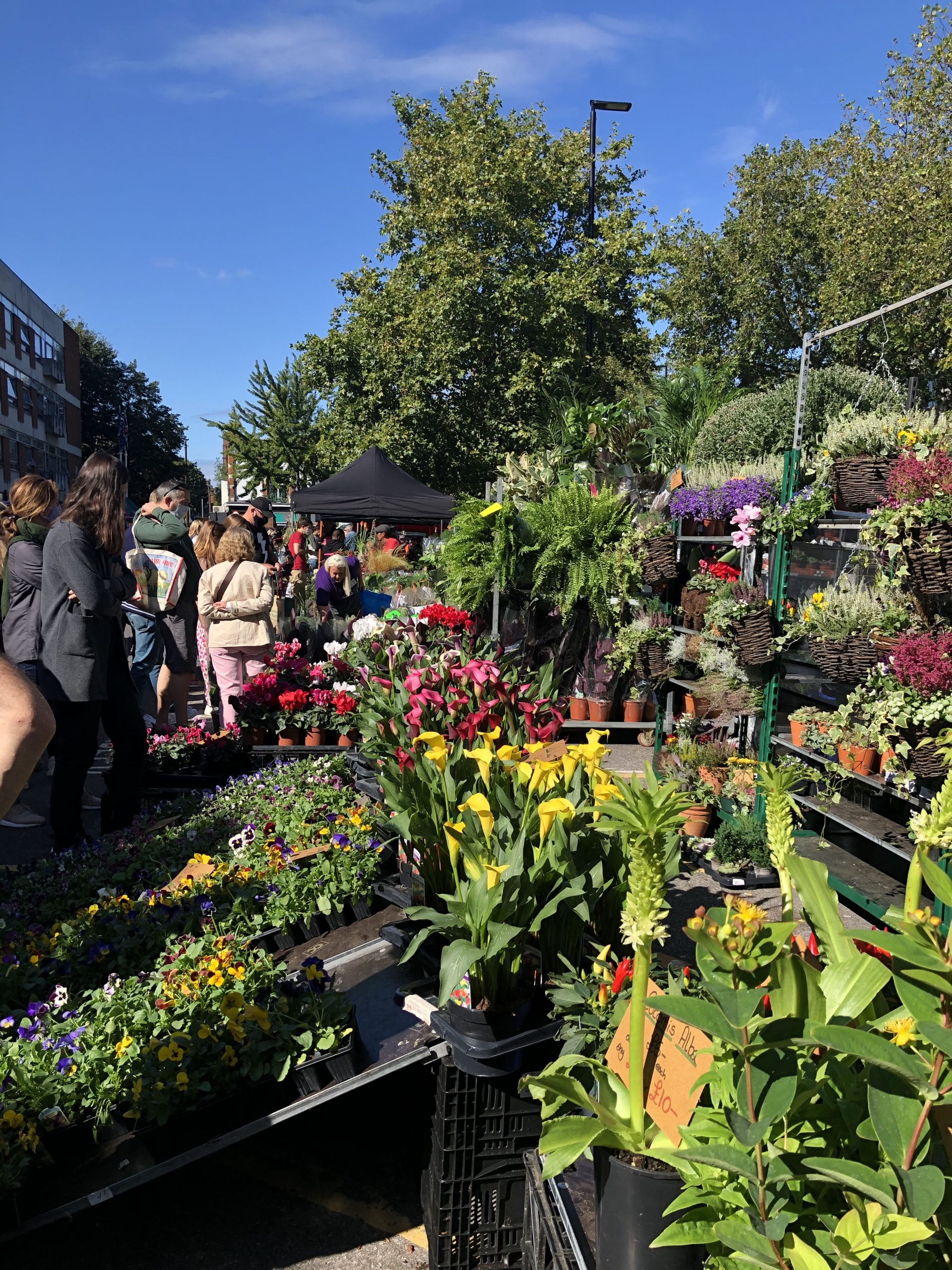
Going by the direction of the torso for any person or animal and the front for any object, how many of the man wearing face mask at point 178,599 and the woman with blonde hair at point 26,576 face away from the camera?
0

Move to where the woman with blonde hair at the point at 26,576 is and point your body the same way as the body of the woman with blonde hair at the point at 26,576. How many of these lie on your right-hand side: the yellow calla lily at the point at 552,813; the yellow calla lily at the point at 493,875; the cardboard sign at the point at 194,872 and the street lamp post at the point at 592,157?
3

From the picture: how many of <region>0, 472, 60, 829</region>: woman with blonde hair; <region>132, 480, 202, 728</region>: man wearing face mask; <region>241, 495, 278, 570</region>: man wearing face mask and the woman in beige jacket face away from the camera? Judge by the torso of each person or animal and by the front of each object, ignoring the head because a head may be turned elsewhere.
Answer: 1

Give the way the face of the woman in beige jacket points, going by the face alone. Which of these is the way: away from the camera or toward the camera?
away from the camera

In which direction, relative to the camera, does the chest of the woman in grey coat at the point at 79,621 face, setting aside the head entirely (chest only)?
to the viewer's right

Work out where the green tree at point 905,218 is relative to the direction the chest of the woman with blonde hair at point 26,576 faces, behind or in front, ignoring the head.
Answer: in front

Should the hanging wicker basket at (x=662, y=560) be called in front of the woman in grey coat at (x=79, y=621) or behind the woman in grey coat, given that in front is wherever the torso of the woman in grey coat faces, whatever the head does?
in front

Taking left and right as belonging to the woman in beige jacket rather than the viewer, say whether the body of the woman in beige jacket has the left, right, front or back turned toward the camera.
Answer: back

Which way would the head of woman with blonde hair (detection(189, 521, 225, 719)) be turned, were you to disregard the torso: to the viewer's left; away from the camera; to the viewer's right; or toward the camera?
away from the camera

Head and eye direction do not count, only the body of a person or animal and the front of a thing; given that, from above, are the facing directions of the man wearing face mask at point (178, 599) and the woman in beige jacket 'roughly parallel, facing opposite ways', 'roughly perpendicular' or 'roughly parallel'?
roughly perpendicular

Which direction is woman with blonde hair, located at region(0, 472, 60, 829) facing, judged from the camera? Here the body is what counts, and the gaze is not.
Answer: to the viewer's right
